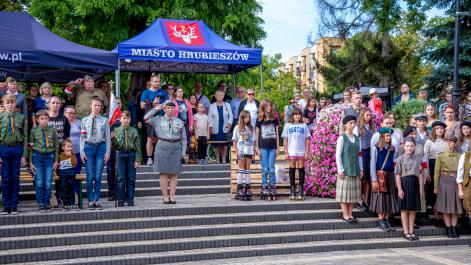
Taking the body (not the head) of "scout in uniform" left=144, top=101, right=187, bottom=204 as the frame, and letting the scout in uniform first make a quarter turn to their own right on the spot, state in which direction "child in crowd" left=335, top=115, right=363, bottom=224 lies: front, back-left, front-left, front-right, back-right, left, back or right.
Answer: back

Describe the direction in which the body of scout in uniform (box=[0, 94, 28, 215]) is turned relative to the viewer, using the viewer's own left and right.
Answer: facing the viewer

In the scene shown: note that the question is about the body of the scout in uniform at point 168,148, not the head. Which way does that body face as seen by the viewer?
toward the camera

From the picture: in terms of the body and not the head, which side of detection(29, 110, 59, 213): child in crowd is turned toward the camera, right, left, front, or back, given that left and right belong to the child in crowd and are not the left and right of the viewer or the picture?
front

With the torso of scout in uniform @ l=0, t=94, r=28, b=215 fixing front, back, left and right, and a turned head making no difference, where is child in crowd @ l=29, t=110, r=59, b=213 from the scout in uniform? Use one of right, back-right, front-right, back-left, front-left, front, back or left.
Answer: left

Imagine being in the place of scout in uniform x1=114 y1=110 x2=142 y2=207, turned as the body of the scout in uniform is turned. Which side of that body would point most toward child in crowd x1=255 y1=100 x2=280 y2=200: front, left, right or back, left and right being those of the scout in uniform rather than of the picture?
left

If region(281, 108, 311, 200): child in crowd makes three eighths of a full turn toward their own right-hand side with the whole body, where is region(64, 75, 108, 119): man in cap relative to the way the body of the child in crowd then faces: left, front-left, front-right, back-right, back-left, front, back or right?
front-left

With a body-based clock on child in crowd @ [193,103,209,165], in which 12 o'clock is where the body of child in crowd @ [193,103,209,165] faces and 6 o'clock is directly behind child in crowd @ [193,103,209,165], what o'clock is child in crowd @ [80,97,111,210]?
child in crowd @ [80,97,111,210] is roughly at 1 o'clock from child in crowd @ [193,103,209,165].

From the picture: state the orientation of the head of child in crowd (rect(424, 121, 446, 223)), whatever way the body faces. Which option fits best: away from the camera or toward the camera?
toward the camera

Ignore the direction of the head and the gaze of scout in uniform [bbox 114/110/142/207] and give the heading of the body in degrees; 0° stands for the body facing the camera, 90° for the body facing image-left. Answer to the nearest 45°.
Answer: approximately 0°

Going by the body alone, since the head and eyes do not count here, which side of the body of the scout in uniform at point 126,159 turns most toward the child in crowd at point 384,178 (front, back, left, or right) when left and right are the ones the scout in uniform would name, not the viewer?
left

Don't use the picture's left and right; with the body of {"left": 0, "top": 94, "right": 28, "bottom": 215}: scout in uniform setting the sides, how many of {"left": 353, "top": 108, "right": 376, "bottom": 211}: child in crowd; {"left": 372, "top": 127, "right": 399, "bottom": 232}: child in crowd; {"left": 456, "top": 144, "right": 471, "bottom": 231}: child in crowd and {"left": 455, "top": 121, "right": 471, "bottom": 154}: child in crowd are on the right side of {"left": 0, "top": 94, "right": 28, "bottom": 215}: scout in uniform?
0

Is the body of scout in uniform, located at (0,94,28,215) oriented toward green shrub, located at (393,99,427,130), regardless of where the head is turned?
no

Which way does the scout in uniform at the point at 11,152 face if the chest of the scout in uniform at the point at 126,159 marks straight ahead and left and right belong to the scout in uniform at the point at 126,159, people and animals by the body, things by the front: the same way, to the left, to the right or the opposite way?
the same way

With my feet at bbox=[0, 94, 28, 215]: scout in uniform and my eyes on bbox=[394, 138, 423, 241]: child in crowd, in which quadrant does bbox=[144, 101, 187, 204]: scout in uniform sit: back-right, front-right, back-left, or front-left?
front-left

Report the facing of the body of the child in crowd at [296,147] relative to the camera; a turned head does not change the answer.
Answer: toward the camera

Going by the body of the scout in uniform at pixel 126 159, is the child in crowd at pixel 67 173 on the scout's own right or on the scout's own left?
on the scout's own right

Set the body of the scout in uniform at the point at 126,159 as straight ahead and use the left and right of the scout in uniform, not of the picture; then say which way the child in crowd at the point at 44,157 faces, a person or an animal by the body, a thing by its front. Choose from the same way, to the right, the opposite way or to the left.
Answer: the same way
